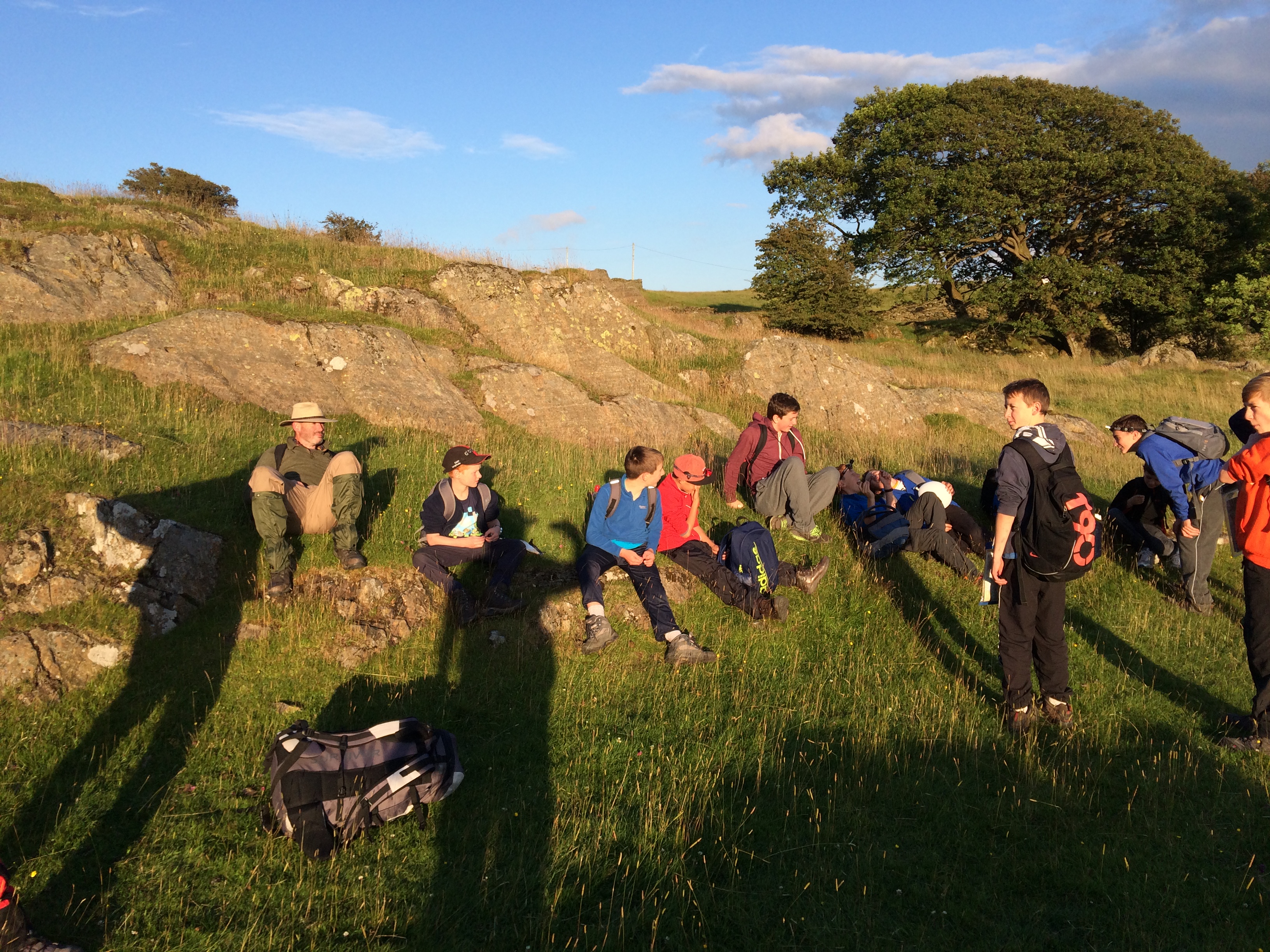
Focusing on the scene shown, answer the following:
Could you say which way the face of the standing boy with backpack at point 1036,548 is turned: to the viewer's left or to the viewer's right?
to the viewer's left

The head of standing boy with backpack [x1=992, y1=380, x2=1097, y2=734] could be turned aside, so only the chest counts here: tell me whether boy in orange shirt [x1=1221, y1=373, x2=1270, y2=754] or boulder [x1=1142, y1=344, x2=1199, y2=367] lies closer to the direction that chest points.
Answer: the boulder

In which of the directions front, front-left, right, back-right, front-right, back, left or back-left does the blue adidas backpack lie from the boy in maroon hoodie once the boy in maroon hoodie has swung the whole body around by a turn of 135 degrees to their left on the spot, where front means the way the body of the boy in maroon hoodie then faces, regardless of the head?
back

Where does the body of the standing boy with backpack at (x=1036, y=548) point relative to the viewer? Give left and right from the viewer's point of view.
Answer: facing away from the viewer and to the left of the viewer

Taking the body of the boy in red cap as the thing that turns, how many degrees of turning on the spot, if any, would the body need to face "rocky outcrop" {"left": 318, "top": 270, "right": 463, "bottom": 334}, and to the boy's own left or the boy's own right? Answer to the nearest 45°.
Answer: approximately 180°

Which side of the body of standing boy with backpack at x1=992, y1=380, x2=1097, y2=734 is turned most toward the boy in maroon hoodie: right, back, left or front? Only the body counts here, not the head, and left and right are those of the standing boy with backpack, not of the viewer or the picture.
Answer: front

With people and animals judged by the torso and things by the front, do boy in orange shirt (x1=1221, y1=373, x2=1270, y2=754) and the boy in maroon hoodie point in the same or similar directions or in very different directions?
very different directions

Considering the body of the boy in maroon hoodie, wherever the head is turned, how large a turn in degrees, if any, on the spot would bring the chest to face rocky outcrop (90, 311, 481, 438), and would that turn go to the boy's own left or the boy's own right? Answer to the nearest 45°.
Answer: approximately 135° to the boy's own right

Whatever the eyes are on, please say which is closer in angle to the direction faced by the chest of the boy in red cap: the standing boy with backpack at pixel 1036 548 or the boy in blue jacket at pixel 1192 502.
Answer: the standing boy with backpack

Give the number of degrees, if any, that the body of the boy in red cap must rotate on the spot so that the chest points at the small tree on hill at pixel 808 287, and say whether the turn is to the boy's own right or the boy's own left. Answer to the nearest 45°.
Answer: approximately 135° to the boy's own left

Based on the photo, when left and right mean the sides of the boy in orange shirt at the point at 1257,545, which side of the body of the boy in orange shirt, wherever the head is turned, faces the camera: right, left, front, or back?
left

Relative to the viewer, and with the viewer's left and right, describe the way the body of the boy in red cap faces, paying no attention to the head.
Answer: facing the viewer and to the right of the viewer

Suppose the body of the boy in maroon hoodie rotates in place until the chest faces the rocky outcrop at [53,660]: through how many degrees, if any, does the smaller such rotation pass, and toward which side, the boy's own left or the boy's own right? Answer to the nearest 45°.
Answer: approximately 90° to the boy's own right

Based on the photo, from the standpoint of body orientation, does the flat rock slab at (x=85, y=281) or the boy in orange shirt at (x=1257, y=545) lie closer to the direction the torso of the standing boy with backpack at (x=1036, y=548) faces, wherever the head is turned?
the flat rock slab

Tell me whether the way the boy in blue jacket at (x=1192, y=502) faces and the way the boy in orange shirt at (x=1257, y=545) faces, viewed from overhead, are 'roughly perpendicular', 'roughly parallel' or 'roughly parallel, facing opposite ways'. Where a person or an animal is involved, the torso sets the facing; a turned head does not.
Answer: roughly parallel
